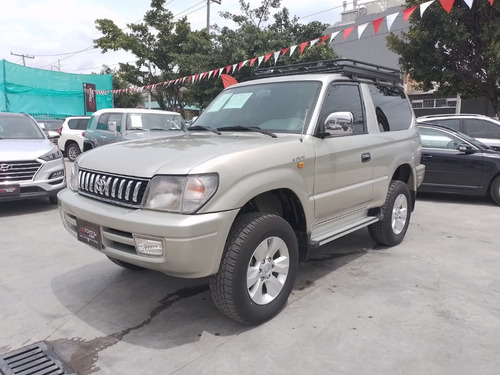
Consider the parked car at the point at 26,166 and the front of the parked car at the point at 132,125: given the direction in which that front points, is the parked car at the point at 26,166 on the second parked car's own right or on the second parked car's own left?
on the second parked car's own right

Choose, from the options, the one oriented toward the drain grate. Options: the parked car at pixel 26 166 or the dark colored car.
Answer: the parked car

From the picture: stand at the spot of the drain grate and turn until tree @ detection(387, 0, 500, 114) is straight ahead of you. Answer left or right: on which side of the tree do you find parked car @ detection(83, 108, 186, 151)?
left

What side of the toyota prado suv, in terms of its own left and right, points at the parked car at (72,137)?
right

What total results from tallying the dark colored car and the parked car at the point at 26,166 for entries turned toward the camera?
1

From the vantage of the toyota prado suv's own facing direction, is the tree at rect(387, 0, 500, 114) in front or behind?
behind
